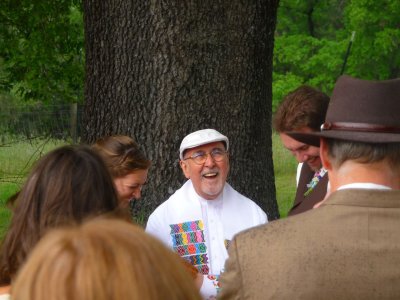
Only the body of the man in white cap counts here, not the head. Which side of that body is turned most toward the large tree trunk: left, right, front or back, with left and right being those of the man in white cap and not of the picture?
back

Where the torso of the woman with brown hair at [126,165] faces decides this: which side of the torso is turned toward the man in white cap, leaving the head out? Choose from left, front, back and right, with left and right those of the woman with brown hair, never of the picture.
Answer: front

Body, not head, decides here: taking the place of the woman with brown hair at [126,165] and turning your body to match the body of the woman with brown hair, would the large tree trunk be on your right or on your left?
on your left

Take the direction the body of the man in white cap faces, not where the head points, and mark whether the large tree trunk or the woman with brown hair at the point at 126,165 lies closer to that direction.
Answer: the woman with brown hair

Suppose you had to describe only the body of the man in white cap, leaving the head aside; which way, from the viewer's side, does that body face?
toward the camera

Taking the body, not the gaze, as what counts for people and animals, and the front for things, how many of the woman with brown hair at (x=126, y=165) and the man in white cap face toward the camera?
1

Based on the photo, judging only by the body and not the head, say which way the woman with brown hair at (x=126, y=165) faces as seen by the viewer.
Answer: to the viewer's right

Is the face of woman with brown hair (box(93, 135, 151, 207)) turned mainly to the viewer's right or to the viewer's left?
to the viewer's right

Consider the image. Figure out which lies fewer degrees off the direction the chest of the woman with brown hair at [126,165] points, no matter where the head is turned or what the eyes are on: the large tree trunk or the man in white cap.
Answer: the man in white cap

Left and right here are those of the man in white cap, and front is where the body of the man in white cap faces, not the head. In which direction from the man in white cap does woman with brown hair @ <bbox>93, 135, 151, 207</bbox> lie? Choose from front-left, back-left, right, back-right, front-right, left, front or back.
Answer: right

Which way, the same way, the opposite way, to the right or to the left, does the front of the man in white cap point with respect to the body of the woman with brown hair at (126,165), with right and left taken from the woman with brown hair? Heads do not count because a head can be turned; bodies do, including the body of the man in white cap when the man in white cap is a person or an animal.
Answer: to the right
